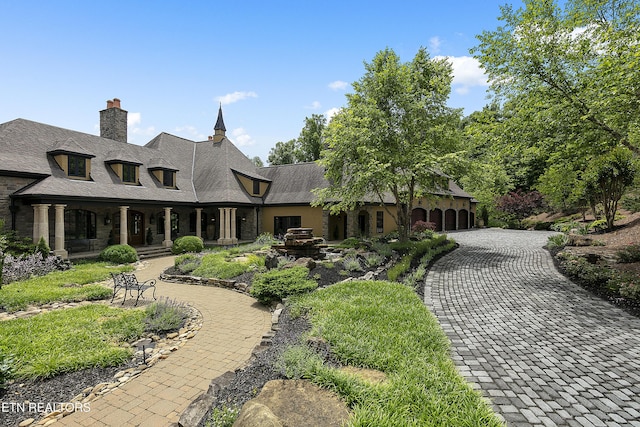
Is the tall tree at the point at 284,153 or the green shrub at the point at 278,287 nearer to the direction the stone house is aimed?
the green shrub

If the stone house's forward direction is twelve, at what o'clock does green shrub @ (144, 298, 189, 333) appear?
The green shrub is roughly at 1 o'clock from the stone house.

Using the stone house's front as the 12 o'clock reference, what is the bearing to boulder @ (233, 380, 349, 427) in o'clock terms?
The boulder is roughly at 1 o'clock from the stone house.

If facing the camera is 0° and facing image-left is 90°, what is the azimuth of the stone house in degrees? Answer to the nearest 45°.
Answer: approximately 315°

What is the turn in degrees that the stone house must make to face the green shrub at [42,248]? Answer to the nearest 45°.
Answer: approximately 45° to its right

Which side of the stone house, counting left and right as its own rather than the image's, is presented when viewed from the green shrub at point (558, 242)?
front
